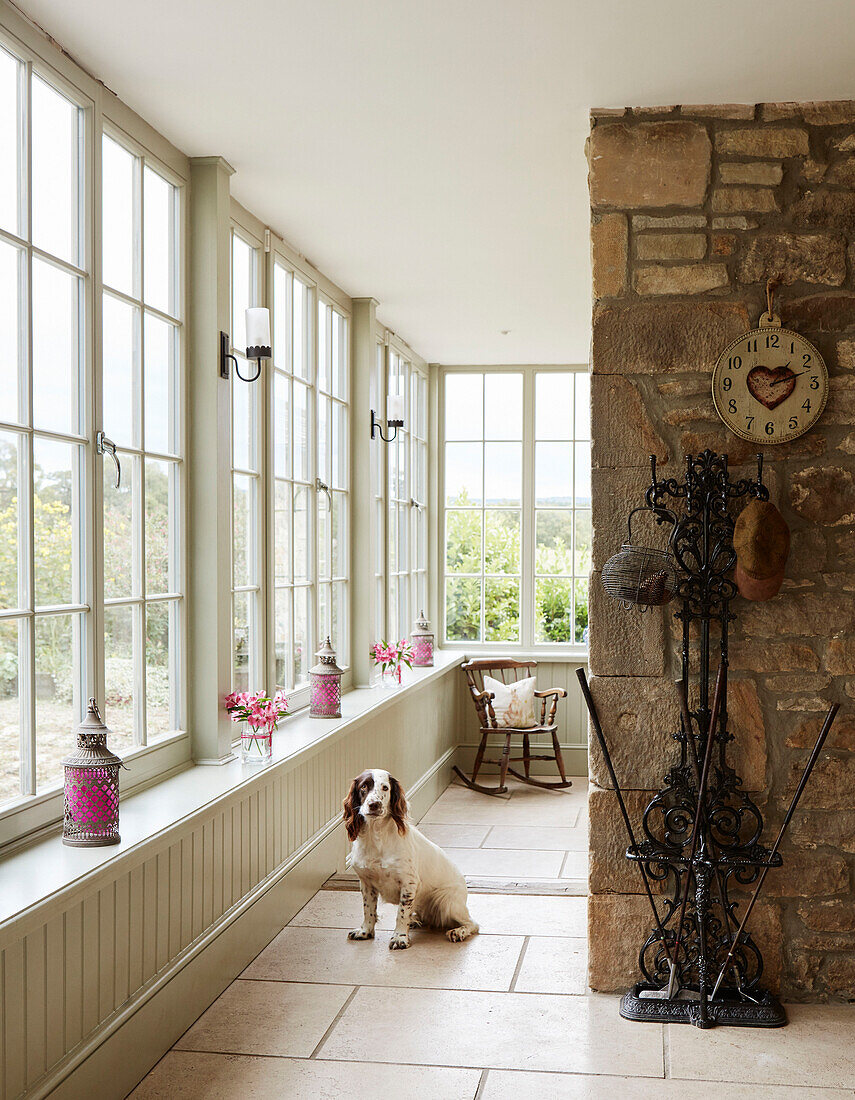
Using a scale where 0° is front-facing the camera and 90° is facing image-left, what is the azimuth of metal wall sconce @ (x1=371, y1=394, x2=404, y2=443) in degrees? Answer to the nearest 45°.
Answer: approximately 270°

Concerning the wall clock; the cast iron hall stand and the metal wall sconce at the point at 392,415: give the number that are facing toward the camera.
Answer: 2

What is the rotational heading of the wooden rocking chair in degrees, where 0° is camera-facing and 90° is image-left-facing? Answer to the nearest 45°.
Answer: approximately 315°

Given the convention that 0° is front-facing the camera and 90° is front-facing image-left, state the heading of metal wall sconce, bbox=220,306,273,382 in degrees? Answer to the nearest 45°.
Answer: approximately 270°

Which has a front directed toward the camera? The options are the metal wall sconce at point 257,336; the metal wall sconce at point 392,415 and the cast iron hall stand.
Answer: the cast iron hall stand

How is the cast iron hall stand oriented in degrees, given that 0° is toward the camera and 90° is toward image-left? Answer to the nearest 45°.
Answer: approximately 0°

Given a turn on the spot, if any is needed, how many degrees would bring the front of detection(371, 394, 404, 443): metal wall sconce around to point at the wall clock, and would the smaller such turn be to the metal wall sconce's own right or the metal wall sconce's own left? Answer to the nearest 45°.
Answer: approximately 90° to the metal wall sconce's own right

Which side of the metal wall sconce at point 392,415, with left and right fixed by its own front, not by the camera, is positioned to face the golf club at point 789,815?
right

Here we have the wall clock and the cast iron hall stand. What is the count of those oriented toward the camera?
2

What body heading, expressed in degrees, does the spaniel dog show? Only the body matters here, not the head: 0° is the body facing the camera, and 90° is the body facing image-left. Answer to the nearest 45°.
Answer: approximately 45°
